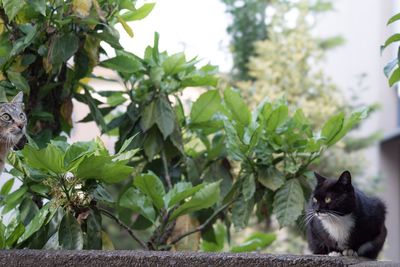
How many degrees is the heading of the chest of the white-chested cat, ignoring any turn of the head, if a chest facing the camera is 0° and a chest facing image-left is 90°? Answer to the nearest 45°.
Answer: approximately 45°

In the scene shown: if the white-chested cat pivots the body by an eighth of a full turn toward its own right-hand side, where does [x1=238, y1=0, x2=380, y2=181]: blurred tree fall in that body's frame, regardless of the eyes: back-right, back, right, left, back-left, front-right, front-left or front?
right
